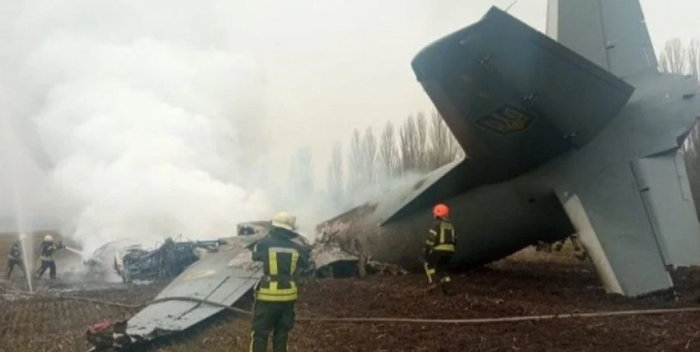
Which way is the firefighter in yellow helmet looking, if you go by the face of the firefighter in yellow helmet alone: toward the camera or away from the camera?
away from the camera

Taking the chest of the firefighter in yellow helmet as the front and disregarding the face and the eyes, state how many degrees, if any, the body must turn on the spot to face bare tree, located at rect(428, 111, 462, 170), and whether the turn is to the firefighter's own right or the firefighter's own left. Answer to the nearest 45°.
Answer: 0° — they already face it

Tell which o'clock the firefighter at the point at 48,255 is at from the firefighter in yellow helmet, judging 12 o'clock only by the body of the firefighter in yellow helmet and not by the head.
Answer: The firefighter is roughly at 11 o'clock from the firefighter in yellow helmet.

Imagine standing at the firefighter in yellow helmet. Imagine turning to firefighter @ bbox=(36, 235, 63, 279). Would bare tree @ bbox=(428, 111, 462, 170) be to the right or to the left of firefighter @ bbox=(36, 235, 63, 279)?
right

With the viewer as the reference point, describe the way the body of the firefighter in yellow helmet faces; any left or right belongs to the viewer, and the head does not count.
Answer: facing away from the viewer

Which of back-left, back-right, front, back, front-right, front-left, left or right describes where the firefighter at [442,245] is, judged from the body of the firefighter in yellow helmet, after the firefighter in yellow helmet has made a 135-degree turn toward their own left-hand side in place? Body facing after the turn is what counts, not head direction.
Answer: back
